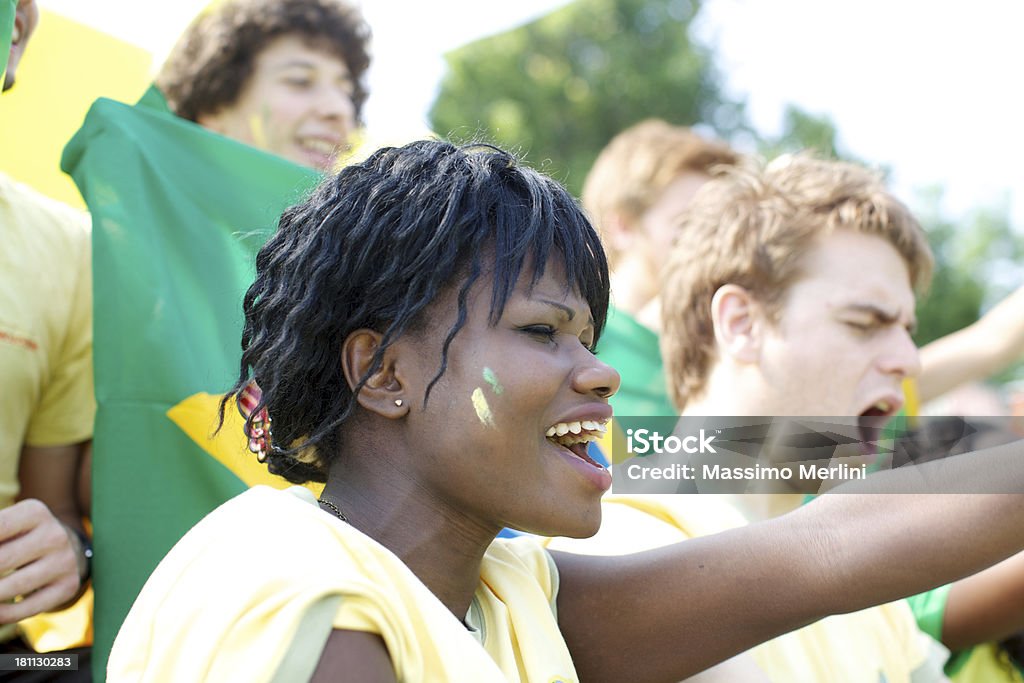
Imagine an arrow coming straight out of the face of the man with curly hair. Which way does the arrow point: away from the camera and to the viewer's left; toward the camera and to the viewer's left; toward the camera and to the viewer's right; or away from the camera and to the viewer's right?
toward the camera and to the viewer's right

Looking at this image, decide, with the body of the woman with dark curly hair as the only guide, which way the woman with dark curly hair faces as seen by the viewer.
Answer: to the viewer's right

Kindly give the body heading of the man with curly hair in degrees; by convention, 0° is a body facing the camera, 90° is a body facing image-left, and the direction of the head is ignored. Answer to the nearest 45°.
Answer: approximately 315°

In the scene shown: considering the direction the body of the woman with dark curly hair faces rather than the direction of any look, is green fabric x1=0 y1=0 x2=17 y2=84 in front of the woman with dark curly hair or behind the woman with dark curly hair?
behind

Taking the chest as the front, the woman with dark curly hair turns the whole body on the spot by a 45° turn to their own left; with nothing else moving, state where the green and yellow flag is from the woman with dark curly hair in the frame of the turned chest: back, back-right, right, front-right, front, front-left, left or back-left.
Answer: left

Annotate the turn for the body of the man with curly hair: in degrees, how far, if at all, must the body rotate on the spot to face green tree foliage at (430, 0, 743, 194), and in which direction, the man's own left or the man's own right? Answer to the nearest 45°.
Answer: approximately 135° to the man's own left
